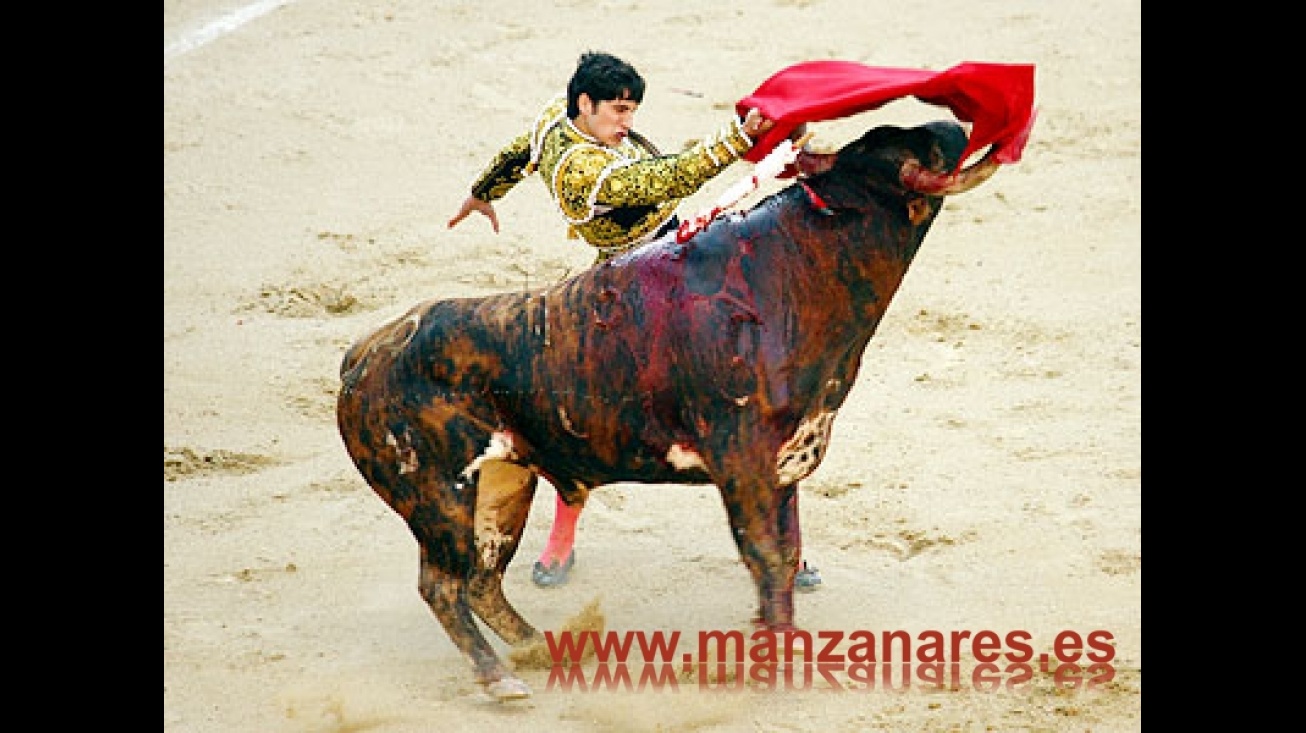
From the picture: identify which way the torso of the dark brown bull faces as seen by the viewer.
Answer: to the viewer's right
